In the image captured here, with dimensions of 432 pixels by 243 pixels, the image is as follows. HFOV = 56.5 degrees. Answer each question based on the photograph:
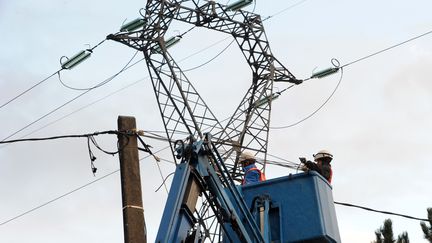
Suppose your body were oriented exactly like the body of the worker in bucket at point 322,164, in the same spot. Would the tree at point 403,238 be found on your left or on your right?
on your right

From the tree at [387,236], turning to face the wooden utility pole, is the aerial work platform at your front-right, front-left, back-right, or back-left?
front-left

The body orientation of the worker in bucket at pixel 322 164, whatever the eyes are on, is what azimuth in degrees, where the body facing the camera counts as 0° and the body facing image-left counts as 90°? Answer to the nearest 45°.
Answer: approximately 90°

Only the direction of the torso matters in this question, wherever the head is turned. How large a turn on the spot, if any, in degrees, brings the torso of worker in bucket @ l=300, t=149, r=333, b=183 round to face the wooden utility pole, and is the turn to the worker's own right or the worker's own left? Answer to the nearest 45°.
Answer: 0° — they already face it

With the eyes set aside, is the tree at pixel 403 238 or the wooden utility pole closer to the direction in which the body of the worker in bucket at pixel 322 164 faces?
the wooden utility pole

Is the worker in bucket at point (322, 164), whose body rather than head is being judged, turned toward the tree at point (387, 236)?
no
